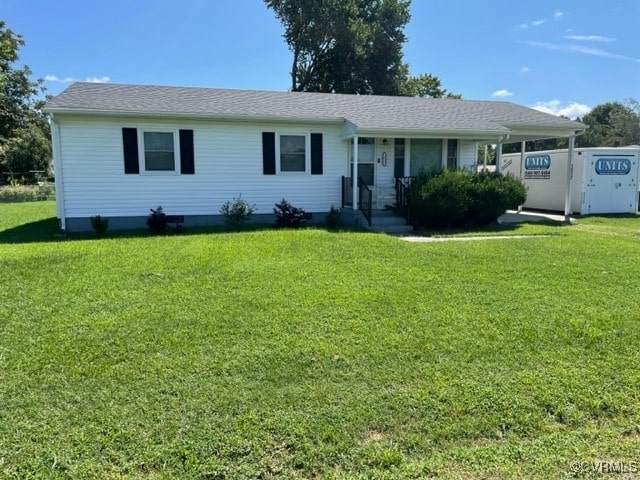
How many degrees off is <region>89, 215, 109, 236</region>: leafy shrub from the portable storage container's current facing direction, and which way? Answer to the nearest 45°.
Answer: approximately 45° to its right

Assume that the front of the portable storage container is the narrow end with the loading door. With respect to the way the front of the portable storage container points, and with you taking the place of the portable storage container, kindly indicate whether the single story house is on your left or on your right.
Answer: on your right

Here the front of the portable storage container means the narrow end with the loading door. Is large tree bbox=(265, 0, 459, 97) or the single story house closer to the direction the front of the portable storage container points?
the single story house

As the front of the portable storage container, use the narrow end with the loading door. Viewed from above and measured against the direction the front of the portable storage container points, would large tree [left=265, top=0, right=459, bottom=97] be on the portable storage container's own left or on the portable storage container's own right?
on the portable storage container's own right

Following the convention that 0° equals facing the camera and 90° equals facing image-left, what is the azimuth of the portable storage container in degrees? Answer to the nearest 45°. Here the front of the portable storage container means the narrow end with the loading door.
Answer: approximately 0°
